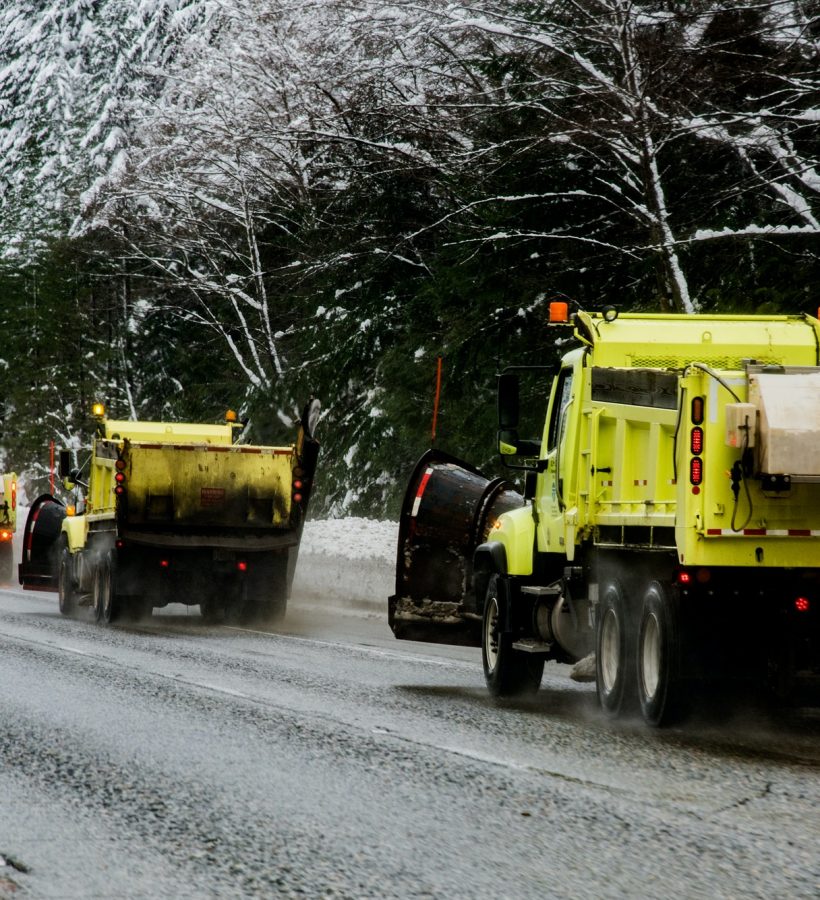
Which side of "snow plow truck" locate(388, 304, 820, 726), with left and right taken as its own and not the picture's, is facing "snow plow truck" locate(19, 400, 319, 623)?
front

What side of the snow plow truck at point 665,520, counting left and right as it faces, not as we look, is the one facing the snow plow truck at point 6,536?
front

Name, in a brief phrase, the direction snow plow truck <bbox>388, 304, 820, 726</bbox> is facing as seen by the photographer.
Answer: facing away from the viewer and to the left of the viewer
